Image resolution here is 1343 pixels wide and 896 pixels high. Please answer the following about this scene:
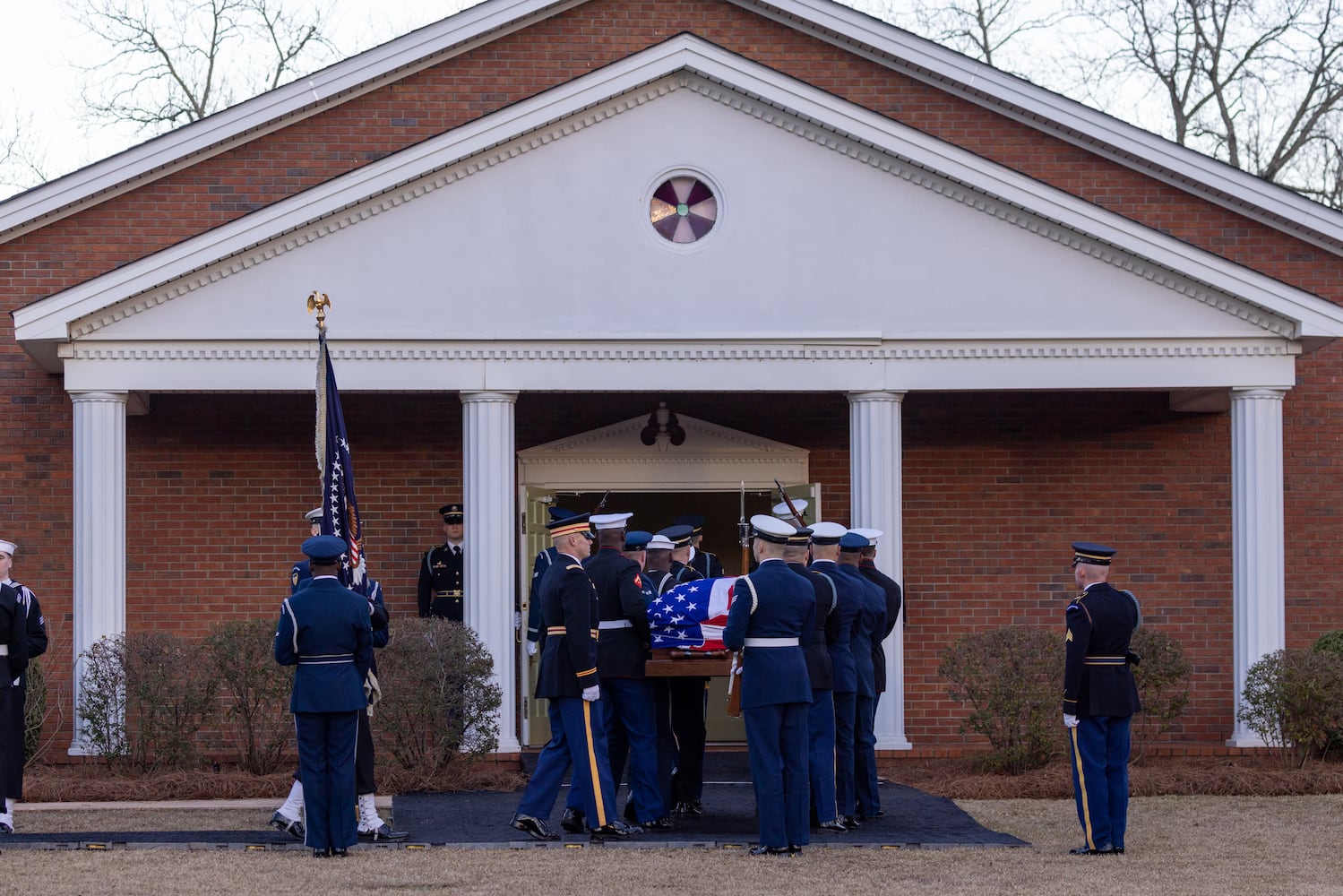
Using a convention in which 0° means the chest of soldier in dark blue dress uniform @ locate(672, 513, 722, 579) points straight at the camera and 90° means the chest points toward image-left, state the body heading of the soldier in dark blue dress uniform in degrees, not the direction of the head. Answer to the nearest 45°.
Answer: approximately 225°

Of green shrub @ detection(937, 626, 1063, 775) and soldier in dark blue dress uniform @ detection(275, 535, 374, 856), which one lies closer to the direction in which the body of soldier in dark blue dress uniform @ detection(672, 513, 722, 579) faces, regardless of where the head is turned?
the green shrub

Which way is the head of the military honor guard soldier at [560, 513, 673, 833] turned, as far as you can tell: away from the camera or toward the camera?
away from the camera

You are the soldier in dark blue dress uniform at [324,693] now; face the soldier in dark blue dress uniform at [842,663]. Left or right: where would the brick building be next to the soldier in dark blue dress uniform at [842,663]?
left

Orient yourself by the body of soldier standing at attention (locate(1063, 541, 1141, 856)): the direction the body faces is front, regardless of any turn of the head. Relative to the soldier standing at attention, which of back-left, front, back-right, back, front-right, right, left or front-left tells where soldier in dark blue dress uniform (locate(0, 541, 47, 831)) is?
front-left

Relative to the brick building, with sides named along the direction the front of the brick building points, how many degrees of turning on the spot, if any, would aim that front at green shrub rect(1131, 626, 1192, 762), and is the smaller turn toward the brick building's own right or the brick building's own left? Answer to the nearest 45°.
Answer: approximately 90° to the brick building's own left

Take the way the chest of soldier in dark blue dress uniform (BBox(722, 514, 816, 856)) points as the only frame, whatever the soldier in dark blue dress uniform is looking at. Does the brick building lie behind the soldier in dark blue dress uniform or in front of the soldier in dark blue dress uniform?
in front

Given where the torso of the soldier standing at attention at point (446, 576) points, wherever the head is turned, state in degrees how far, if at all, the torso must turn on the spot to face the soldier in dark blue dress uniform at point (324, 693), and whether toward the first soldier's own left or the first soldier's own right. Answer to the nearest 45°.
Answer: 0° — they already face them

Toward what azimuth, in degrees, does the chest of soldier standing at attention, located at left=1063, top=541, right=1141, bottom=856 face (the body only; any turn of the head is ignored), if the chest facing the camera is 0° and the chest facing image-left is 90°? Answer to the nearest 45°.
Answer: approximately 135°

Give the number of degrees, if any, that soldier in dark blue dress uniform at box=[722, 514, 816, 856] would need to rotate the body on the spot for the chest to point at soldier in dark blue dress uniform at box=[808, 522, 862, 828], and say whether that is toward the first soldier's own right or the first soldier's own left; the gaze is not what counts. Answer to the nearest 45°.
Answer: approximately 45° to the first soldier's own right

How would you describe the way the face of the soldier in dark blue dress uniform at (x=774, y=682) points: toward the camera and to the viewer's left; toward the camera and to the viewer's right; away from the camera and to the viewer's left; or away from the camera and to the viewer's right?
away from the camera and to the viewer's left

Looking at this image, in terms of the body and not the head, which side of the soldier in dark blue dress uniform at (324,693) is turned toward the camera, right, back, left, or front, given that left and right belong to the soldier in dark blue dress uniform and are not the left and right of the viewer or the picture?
back
